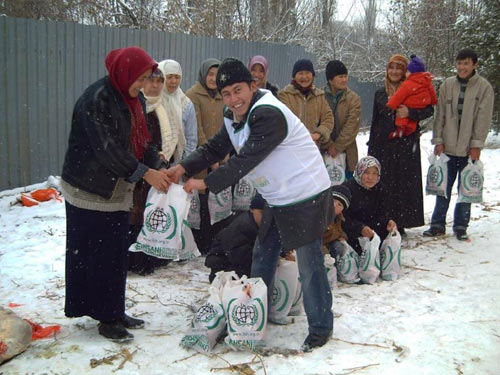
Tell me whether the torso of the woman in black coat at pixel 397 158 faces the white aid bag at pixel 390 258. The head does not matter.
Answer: yes

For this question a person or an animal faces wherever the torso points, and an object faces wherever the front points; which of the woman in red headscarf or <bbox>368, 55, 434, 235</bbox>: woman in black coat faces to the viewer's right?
the woman in red headscarf

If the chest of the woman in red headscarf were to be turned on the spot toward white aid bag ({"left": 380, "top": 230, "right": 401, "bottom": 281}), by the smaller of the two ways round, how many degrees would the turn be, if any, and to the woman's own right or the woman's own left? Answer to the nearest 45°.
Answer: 0° — they already face it

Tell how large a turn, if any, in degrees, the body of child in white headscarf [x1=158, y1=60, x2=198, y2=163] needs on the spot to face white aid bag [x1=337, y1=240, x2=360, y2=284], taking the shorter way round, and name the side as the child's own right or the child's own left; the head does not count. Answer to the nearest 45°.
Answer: approximately 45° to the child's own left

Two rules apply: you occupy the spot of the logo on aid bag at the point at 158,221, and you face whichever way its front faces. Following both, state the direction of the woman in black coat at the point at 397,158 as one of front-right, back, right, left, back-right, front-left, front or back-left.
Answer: back-left

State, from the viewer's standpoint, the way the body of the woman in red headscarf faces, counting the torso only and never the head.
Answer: to the viewer's right

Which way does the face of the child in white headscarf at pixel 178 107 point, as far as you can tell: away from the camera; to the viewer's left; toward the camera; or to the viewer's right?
toward the camera

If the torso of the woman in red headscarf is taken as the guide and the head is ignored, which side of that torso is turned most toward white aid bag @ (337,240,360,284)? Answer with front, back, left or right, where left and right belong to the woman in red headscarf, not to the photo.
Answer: front

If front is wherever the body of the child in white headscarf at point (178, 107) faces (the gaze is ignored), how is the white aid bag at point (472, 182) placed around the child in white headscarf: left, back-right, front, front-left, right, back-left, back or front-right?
left

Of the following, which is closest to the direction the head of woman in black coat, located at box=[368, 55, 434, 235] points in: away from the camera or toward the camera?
toward the camera

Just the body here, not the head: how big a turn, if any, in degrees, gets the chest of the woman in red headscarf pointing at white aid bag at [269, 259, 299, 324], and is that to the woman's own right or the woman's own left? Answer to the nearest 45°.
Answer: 0° — they already face it

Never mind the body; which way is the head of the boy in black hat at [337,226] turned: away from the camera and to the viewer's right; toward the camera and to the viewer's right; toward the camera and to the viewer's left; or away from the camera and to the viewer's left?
toward the camera and to the viewer's left

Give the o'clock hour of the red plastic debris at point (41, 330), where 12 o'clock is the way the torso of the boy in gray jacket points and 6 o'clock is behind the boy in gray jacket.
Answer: The red plastic debris is roughly at 1 o'clock from the boy in gray jacket.

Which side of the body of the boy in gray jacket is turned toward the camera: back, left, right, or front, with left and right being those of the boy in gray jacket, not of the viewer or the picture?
front

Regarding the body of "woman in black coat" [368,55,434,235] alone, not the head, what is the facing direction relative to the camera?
toward the camera

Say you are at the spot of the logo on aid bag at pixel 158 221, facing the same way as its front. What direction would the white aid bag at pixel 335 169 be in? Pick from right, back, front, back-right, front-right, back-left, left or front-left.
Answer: back-left
